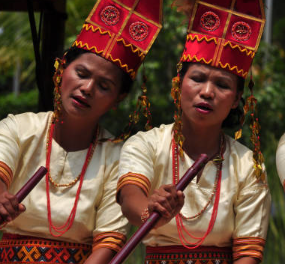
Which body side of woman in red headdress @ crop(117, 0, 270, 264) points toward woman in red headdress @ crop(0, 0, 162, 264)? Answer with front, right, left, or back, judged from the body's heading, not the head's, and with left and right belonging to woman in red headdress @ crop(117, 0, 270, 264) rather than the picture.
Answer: right

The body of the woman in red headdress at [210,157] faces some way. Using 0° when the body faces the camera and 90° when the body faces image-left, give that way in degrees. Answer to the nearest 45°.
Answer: approximately 0°

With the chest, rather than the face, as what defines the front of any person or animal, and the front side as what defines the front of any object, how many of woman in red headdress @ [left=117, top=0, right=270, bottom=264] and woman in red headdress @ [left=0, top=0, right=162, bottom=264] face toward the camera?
2

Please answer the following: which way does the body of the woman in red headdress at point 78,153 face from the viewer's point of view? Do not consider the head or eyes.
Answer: toward the camera

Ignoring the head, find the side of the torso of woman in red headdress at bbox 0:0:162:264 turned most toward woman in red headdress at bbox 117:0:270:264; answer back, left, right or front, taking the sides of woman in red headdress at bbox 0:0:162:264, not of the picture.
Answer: left
